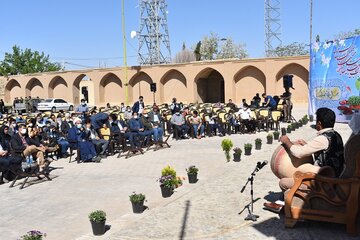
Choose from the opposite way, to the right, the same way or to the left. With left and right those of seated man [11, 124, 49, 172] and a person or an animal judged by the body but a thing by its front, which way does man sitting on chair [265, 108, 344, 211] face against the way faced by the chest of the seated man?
the opposite way

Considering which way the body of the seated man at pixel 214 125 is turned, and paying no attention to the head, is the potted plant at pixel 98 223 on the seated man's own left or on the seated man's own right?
on the seated man's own right

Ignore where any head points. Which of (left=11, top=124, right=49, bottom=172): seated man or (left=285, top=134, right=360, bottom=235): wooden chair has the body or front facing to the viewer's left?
the wooden chair

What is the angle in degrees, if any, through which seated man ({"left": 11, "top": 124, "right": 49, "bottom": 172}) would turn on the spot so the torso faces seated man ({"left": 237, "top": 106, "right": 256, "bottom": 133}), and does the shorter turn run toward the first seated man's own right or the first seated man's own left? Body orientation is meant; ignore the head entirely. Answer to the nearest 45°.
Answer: approximately 45° to the first seated man's own left

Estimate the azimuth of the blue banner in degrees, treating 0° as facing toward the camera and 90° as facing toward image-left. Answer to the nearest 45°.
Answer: approximately 45°

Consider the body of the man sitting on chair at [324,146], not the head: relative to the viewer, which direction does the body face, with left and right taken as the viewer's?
facing to the left of the viewer

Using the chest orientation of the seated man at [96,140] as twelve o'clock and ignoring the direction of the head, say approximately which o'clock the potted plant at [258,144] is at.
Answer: The potted plant is roughly at 11 o'clock from the seated man.

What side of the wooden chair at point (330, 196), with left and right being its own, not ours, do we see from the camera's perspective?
left

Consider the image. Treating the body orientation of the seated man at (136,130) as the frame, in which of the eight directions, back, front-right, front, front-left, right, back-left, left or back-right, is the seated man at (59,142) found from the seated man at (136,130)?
back-right

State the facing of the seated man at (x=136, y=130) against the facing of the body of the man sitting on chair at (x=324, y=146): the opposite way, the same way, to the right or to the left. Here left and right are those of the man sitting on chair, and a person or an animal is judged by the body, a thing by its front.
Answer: the opposite way

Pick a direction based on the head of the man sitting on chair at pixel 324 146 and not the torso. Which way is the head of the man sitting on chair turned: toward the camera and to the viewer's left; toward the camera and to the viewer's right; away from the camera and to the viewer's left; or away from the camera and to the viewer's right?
away from the camera and to the viewer's left
